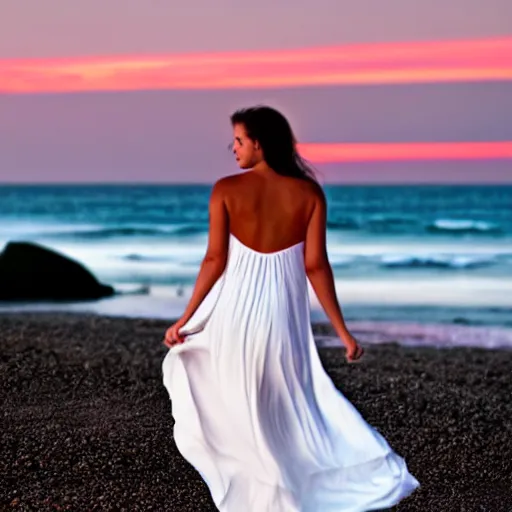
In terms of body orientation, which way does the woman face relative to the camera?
away from the camera

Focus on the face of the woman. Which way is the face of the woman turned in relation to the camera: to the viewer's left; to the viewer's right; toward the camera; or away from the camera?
to the viewer's left
